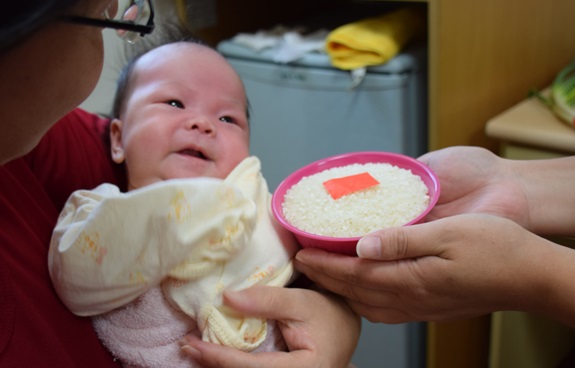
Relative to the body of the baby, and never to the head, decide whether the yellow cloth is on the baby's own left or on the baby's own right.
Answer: on the baby's own left

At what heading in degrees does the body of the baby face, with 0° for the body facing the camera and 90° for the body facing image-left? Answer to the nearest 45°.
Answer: approximately 315°
